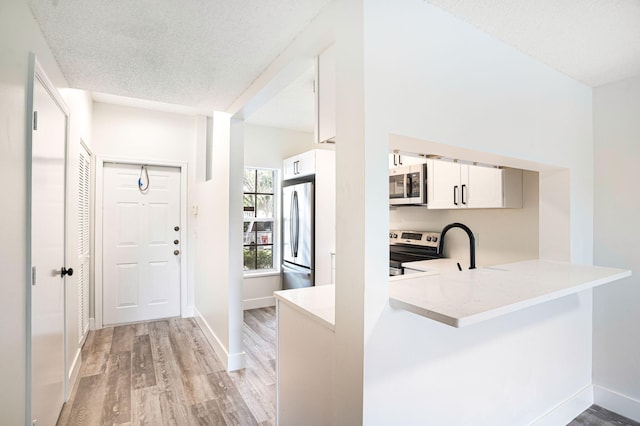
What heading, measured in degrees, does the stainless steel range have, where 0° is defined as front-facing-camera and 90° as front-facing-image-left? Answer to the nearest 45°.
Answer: approximately 45°

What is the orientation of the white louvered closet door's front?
to the viewer's right

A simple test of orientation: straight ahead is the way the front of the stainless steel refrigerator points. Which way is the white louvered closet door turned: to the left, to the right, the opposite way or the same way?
the opposite way

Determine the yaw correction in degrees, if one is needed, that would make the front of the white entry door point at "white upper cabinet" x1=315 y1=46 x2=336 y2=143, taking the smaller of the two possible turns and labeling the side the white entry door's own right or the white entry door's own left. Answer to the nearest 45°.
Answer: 0° — it already faces it

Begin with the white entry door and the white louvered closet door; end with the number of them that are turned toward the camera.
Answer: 1

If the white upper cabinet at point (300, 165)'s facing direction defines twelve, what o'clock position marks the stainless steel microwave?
The stainless steel microwave is roughly at 9 o'clock from the white upper cabinet.

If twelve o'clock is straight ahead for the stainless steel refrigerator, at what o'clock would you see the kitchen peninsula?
The kitchen peninsula is roughly at 10 o'clock from the stainless steel refrigerator.
